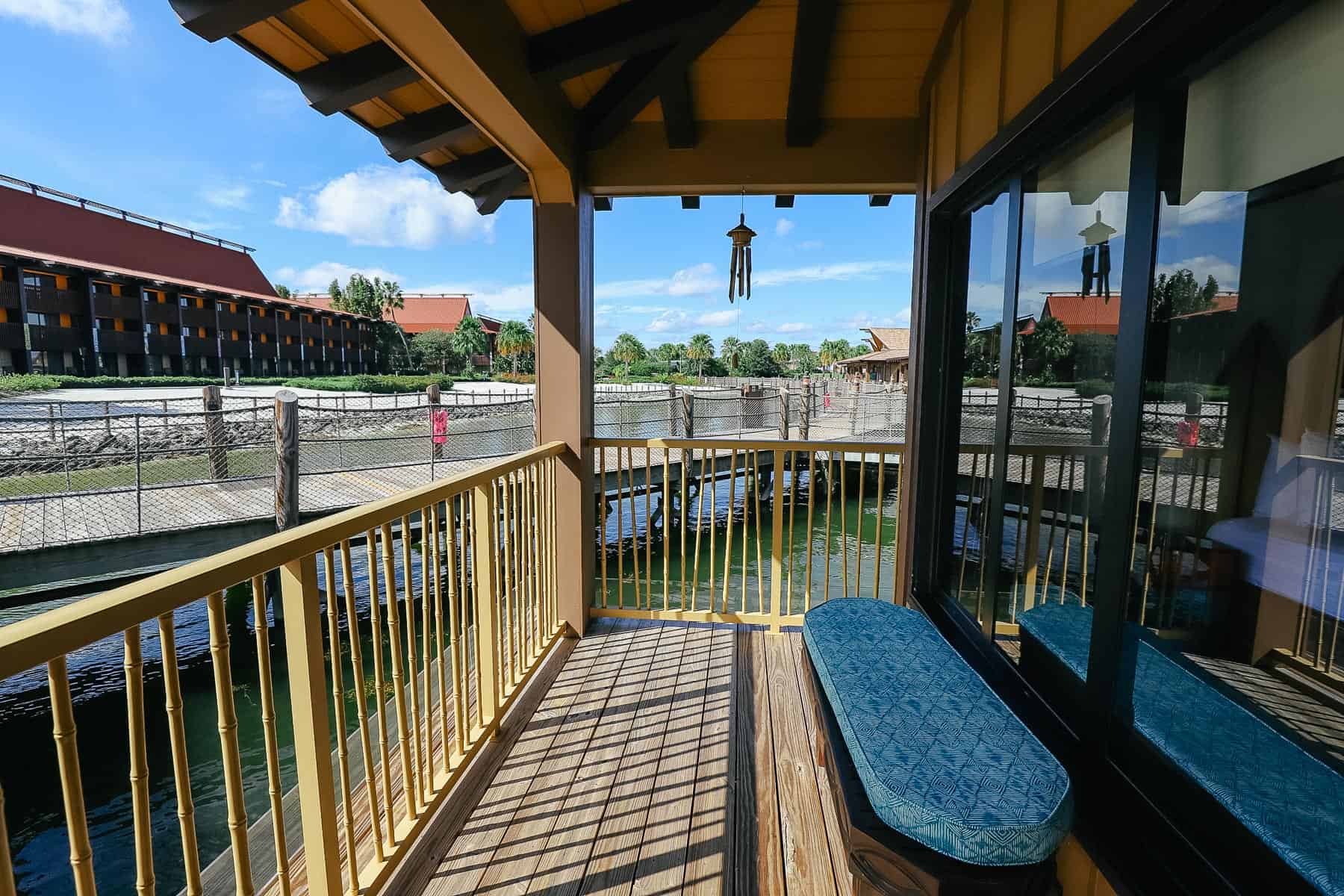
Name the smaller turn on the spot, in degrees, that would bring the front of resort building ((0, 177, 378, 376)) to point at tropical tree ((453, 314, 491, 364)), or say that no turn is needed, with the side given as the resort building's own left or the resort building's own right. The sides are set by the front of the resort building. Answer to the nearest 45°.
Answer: approximately 90° to the resort building's own left

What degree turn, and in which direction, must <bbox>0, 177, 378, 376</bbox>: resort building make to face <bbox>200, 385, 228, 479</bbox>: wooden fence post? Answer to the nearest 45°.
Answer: approximately 45° to its right

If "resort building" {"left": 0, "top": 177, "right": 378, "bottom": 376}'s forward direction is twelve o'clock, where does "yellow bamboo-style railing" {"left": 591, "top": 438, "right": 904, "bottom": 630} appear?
The yellow bamboo-style railing is roughly at 1 o'clock from the resort building.

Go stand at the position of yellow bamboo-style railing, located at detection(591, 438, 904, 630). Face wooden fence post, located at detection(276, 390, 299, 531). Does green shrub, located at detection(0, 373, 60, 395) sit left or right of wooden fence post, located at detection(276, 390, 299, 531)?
right

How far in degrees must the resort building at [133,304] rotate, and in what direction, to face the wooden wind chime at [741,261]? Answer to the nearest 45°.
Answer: approximately 45° to its right

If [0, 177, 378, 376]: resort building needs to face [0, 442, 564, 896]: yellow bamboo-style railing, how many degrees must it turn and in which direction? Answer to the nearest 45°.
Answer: approximately 45° to its right

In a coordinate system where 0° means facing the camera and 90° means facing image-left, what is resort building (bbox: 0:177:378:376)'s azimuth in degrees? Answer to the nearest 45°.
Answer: approximately 315°

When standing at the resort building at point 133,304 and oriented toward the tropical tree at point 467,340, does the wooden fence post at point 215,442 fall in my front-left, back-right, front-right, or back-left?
back-right
